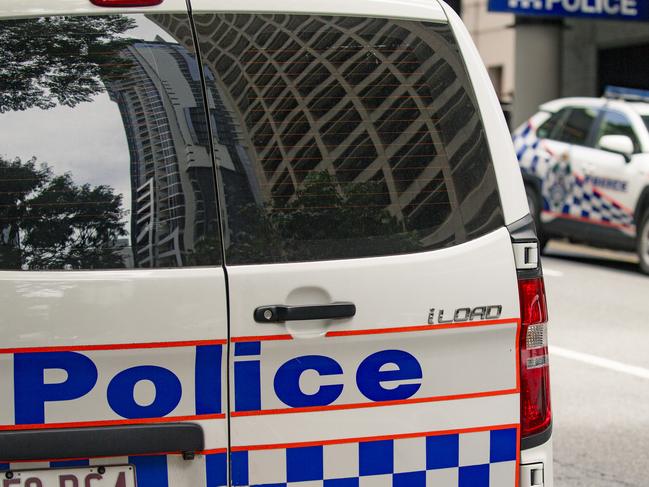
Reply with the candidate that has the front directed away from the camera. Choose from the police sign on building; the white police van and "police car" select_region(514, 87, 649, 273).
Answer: the white police van

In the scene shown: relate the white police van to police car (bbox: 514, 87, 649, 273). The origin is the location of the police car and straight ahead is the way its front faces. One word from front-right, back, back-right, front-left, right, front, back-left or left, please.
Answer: front-right

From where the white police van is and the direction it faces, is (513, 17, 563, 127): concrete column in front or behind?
in front

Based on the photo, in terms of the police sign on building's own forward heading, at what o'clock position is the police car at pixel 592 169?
The police car is roughly at 12 o'clock from the police sign on building.

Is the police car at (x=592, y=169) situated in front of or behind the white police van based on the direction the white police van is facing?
in front

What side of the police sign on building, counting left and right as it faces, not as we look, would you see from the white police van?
front

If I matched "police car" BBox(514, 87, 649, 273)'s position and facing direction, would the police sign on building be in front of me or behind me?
behind

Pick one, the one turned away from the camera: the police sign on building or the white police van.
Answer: the white police van

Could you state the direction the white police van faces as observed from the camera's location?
facing away from the viewer

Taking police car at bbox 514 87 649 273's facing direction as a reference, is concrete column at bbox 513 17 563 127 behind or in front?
behind

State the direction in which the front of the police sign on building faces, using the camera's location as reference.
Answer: facing the viewer
